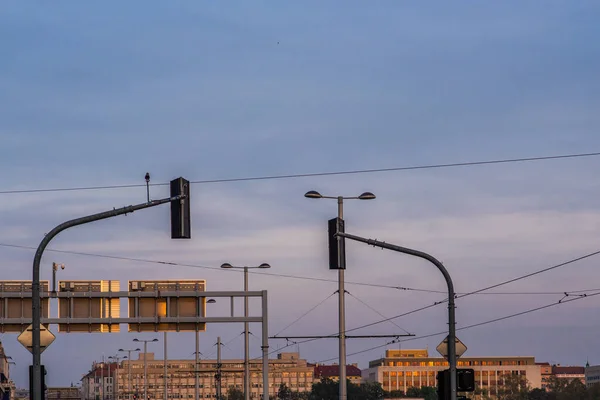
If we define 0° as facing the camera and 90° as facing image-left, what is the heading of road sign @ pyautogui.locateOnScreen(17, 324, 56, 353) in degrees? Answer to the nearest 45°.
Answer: approximately 180°

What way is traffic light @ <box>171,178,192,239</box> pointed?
away from the camera

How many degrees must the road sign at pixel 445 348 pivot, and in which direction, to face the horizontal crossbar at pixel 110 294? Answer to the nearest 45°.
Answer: approximately 45° to its left

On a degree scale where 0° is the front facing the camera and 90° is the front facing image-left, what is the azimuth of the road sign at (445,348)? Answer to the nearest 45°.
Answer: approximately 180°

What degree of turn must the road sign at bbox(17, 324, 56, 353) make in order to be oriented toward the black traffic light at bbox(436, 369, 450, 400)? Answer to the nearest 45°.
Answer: approximately 90° to its right

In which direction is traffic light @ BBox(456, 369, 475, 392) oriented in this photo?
away from the camera

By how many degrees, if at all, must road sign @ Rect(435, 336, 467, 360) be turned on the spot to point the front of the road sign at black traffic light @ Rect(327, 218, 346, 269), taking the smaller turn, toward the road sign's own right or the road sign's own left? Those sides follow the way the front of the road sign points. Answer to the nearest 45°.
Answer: approximately 135° to the road sign's own left

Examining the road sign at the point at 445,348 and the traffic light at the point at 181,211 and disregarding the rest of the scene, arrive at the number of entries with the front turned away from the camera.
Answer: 2
